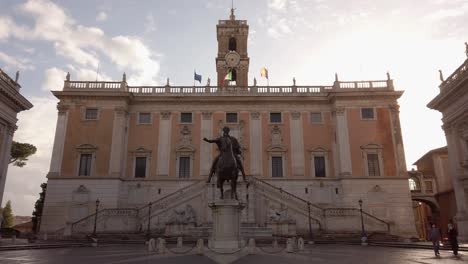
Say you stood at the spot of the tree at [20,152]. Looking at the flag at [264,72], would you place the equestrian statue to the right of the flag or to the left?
right

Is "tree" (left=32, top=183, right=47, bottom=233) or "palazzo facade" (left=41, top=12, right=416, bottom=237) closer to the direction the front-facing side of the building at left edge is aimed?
the palazzo facade

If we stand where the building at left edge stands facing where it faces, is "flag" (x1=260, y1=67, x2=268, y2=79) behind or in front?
in front

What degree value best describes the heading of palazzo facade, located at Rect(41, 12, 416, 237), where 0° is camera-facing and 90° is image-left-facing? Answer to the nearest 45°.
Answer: approximately 0°

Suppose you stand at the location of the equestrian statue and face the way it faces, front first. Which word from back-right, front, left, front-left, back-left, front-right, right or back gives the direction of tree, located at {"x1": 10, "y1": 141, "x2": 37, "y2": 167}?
back-right

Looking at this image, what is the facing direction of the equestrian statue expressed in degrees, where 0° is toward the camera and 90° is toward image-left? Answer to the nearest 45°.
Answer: approximately 0°

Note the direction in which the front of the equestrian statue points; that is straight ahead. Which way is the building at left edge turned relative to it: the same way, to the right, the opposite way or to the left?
to the left

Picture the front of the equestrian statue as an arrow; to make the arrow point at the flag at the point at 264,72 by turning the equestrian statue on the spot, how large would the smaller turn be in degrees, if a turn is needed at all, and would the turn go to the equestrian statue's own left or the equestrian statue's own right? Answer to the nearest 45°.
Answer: approximately 180°

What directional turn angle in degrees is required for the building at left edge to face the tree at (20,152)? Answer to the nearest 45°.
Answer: approximately 135° to its left

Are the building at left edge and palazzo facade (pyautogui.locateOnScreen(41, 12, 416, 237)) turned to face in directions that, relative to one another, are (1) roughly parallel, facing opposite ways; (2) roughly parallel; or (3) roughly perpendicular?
roughly perpendicular
